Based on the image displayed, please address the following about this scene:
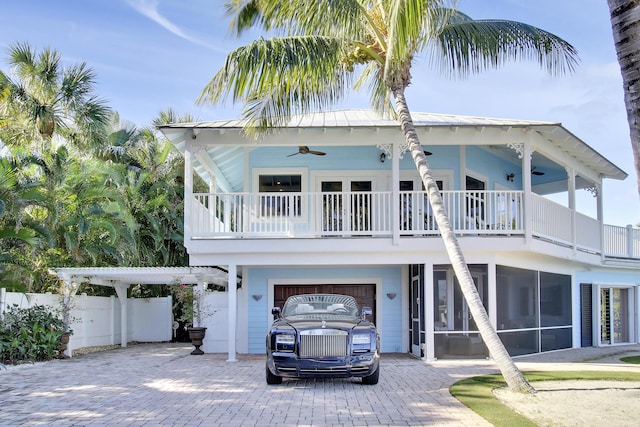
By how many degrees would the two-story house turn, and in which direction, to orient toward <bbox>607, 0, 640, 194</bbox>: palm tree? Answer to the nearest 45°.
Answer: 0° — it already faces it

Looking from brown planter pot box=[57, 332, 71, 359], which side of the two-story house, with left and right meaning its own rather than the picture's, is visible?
right

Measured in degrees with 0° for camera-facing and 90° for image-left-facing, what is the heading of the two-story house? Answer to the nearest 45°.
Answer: approximately 0°

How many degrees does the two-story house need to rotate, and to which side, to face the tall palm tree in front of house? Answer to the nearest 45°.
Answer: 0° — it already faces it

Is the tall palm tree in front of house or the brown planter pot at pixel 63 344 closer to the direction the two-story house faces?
the tall palm tree in front of house

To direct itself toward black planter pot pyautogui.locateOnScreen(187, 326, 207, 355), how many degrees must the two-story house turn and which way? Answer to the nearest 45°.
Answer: approximately 90° to its right

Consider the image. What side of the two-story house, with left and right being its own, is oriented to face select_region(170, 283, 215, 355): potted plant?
right
